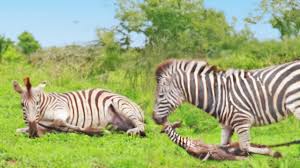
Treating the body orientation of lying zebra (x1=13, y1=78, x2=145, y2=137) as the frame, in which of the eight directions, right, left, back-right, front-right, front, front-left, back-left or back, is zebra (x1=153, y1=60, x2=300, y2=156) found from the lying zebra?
back-left

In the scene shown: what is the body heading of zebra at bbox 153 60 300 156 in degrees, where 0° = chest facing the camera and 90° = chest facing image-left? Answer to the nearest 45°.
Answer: approximately 90°

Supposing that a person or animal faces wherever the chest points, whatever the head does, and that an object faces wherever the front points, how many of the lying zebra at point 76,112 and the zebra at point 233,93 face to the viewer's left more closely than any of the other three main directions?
2

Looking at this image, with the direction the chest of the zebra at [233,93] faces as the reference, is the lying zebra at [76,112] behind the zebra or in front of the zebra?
in front

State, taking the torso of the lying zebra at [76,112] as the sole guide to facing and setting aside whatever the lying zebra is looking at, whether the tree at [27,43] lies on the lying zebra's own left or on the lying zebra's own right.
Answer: on the lying zebra's own right

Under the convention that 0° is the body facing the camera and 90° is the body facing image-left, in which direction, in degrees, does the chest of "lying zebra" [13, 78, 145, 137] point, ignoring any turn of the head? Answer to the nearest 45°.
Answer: approximately 90°

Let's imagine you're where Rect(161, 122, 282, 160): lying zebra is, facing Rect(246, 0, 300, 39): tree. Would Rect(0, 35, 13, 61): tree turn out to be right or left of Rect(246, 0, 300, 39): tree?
left
